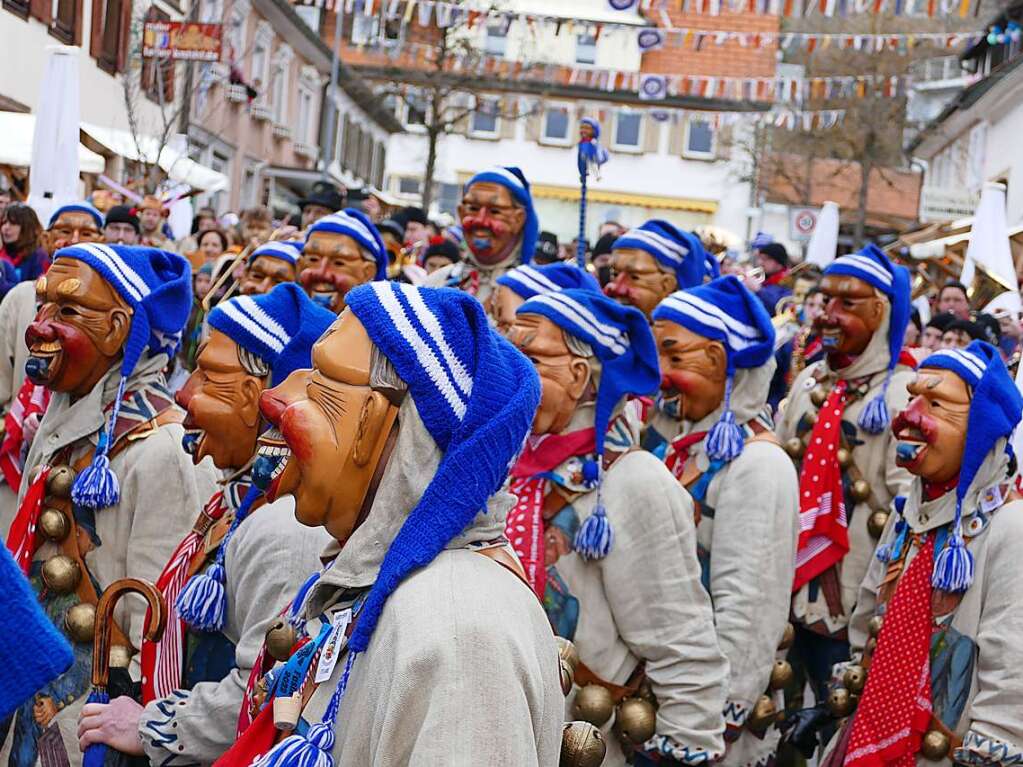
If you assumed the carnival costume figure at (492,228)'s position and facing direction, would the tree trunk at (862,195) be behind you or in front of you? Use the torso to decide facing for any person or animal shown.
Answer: behind

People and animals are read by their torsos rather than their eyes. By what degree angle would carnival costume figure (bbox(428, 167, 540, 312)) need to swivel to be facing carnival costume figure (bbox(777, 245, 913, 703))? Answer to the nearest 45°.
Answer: approximately 90° to its left

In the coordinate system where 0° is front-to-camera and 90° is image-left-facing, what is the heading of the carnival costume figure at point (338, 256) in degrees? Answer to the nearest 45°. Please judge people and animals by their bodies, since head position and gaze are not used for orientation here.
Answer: approximately 45°

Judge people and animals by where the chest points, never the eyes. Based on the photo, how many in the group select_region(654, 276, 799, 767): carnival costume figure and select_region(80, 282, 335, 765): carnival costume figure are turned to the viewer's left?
2

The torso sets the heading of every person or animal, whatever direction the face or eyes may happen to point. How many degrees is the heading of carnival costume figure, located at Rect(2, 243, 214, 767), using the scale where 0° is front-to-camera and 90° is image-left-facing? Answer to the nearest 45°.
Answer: approximately 45°

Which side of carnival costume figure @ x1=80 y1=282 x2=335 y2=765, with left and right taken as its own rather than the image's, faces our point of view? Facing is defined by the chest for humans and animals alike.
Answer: left

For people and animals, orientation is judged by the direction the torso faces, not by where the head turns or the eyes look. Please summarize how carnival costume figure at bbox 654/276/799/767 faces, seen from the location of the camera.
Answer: facing to the left of the viewer

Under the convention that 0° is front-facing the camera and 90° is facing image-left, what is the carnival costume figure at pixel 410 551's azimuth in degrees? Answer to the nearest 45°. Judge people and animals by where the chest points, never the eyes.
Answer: approximately 90°

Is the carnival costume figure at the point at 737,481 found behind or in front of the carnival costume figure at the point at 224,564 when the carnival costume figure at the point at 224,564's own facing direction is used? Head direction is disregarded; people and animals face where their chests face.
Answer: behind

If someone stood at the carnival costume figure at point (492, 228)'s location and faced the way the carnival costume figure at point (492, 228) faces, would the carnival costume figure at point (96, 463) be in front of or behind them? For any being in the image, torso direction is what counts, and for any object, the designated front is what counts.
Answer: in front

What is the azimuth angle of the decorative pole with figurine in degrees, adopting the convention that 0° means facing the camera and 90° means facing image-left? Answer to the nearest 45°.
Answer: approximately 45°
